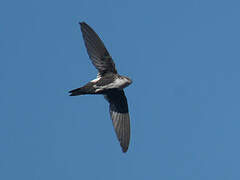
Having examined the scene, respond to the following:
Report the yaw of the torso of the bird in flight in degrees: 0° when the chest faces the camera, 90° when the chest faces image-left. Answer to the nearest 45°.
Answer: approximately 270°
